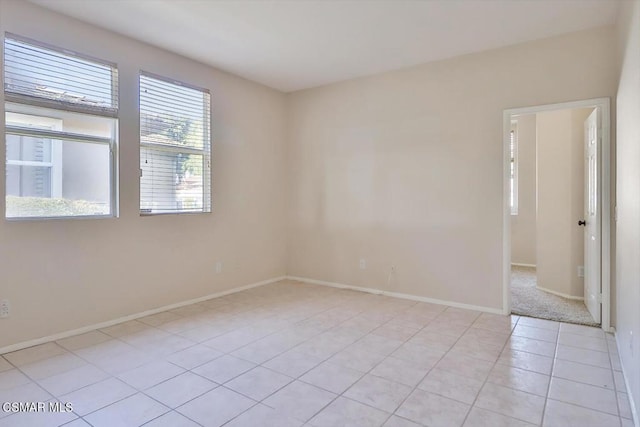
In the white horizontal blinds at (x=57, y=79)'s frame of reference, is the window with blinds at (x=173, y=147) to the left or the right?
on its left

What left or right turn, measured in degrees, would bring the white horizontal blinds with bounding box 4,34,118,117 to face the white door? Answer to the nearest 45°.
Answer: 0° — it already faces it

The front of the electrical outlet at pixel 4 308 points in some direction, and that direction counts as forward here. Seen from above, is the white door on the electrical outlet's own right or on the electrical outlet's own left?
on the electrical outlet's own left

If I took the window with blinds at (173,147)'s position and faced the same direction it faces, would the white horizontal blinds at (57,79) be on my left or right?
on my right

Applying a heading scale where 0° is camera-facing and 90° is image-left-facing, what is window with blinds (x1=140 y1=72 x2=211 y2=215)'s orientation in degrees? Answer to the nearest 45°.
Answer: approximately 315°

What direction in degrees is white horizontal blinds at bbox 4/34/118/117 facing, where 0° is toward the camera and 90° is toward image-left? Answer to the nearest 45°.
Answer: approximately 315°
